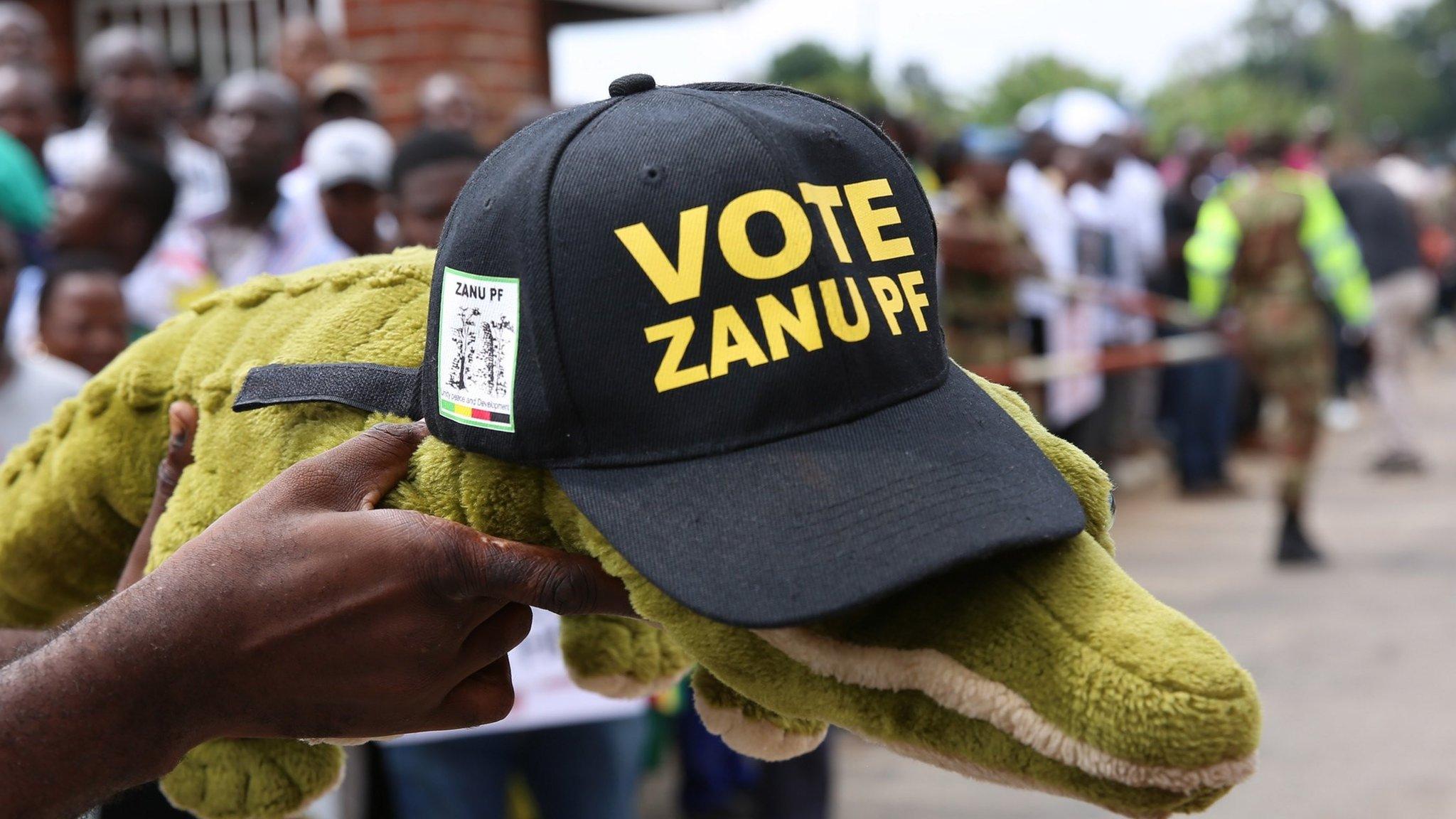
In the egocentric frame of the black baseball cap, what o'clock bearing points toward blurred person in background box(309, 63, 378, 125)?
The blurred person in background is roughly at 7 o'clock from the black baseball cap.

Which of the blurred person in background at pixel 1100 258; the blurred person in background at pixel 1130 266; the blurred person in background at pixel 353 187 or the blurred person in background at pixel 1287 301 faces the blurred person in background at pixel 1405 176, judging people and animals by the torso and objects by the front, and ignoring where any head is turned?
the blurred person in background at pixel 1287 301

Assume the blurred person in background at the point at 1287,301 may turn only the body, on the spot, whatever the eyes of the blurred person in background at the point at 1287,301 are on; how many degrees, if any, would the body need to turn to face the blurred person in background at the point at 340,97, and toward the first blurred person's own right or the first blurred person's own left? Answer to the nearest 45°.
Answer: approximately 135° to the first blurred person's own left

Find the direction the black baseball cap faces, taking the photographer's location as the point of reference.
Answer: facing the viewer and to the right of the viewer

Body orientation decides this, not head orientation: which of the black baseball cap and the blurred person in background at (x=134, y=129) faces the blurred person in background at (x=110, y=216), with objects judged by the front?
the blurred person in background at (x=134, y=129)

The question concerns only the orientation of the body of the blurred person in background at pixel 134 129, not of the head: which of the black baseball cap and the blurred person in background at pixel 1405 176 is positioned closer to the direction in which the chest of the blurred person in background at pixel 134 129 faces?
the black baseball cap

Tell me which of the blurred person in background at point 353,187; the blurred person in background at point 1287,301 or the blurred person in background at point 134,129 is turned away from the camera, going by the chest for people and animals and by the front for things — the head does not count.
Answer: the blurred person in background at point 1287,301
